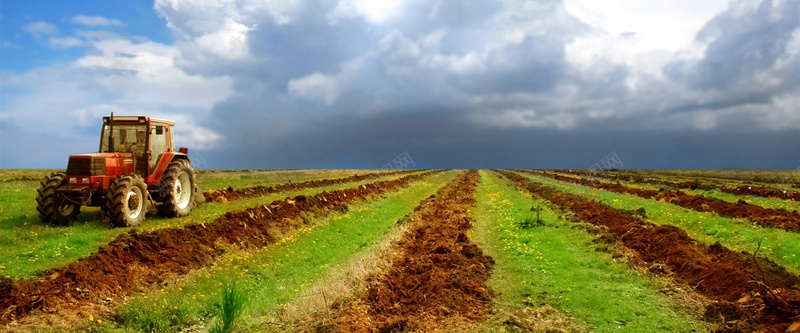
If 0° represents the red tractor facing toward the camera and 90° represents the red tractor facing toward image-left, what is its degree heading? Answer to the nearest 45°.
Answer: approximately 45°

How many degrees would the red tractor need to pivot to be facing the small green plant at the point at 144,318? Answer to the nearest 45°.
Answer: approximately 45° to its left
